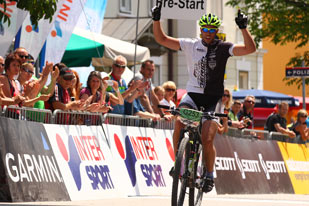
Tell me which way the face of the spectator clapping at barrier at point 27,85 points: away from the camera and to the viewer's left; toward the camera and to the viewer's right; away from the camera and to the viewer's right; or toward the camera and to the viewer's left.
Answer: toward the camera and to the viewer's right

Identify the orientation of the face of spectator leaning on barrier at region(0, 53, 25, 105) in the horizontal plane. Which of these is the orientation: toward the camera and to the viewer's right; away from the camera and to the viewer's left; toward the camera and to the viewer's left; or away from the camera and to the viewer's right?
toward the camera and to the viewer's right

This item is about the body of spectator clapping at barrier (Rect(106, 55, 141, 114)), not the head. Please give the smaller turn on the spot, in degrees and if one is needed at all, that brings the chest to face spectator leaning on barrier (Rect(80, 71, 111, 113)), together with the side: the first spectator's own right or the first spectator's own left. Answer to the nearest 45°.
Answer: approximately 90° to the first spectator's own right

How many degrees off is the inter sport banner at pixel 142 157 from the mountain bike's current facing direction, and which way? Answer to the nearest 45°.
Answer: approximately 180°

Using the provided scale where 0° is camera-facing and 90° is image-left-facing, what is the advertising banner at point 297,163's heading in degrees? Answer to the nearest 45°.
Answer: approximately 0°

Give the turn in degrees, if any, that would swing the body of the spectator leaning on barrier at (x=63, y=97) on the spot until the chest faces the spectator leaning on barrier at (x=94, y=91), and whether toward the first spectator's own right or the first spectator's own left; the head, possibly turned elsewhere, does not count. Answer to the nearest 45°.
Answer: approximately 90° to the first spectator's own left

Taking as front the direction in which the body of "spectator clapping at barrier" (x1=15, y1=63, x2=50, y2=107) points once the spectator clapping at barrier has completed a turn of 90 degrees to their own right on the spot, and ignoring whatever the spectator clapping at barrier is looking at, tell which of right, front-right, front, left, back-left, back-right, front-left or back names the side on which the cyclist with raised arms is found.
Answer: left
